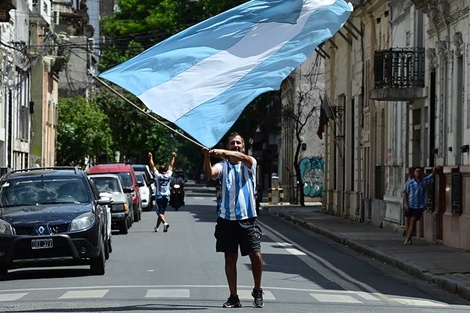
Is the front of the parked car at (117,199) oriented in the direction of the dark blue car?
yes

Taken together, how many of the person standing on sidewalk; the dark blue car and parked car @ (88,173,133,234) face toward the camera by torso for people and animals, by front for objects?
3

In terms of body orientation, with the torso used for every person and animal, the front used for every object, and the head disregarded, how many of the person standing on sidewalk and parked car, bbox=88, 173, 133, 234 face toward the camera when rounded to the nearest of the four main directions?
2

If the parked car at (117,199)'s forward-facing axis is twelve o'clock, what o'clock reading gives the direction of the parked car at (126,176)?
the parked car at (126,176) is roughly at 6 o'clock from the parked car at (117,199).

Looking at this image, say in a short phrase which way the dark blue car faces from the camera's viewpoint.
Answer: facing the viewer

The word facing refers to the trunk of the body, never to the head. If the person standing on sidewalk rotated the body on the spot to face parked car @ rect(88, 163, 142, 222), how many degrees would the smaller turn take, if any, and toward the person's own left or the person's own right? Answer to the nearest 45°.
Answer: approximately 135° to the person's own right

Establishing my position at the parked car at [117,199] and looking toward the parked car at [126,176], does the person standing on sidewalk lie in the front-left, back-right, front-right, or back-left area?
back-right

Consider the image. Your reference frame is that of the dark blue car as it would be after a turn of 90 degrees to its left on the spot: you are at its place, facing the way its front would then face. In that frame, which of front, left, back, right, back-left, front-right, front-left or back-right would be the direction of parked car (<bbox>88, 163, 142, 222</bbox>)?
left

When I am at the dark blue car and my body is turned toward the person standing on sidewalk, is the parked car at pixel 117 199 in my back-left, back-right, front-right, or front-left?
front-left

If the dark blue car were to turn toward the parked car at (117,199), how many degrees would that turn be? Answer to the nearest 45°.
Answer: approximately 180°

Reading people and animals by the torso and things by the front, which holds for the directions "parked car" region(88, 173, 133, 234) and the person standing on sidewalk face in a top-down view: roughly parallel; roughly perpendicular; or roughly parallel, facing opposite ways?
roughly parallel

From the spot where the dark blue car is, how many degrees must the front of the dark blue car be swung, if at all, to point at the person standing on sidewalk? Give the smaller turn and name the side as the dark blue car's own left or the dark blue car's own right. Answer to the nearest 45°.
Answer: approximately 135° to the dark blue car's own left
